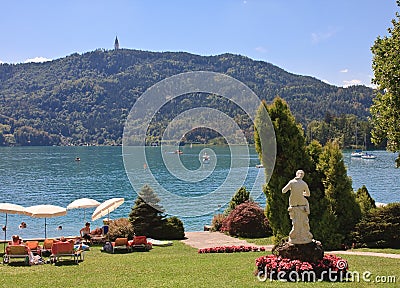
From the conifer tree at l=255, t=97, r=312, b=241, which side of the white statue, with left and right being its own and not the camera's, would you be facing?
front

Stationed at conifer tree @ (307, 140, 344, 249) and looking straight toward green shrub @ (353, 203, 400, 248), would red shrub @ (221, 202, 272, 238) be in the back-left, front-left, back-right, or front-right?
back-left

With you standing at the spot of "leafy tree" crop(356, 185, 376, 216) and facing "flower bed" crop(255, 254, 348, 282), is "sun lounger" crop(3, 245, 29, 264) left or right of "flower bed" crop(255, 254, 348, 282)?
right

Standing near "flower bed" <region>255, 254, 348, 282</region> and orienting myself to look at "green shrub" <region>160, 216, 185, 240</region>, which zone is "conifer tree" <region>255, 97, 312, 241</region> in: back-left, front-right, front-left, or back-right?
front-right

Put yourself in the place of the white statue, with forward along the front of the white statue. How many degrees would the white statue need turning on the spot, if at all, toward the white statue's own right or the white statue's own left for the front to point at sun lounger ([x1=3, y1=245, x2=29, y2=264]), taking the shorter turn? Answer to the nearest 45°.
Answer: approximately 90° to the white statue's own left

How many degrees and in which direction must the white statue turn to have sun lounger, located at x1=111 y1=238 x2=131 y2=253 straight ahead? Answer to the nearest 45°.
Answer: approximately 90° to its left
